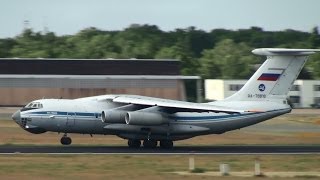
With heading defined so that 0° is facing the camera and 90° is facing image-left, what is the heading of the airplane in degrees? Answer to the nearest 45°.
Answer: approximately 90°
